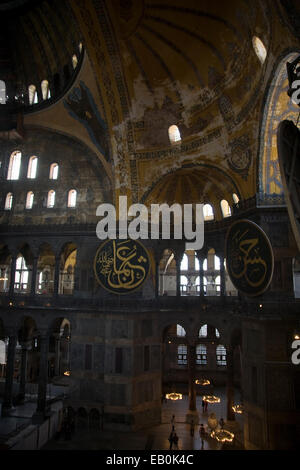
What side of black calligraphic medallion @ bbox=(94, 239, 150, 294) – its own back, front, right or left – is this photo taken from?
front

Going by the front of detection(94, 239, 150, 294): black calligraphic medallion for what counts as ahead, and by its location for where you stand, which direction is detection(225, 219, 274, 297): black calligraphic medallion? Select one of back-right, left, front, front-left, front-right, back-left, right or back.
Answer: front-left

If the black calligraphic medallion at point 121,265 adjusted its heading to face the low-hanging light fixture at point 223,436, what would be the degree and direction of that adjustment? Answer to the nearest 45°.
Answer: approximately 45° to its left
